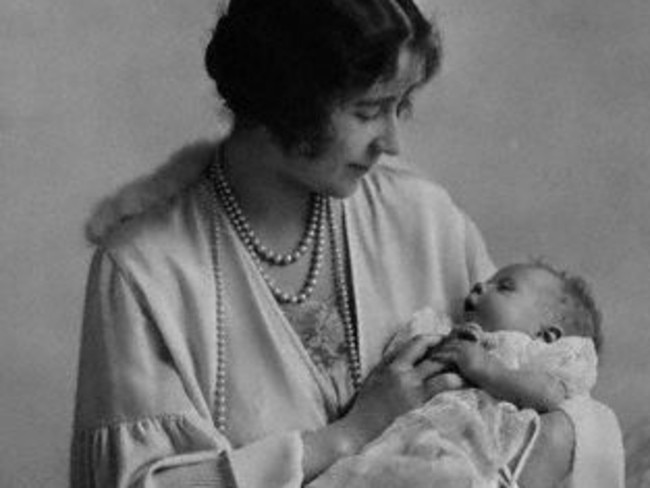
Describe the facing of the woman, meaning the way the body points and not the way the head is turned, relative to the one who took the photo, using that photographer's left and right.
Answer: facing the viewer and to the right of the viewer
